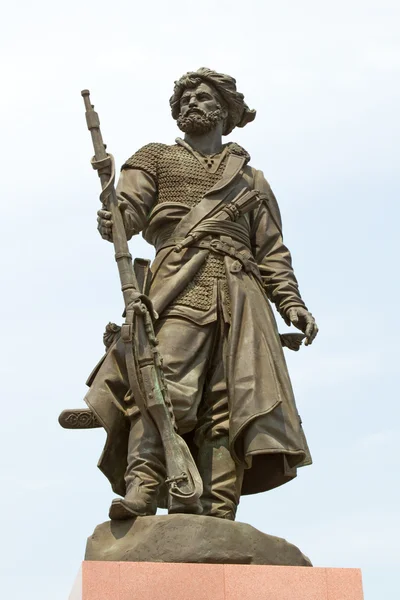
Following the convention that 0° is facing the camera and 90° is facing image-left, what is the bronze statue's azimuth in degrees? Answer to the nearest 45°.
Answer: approximately 0°
